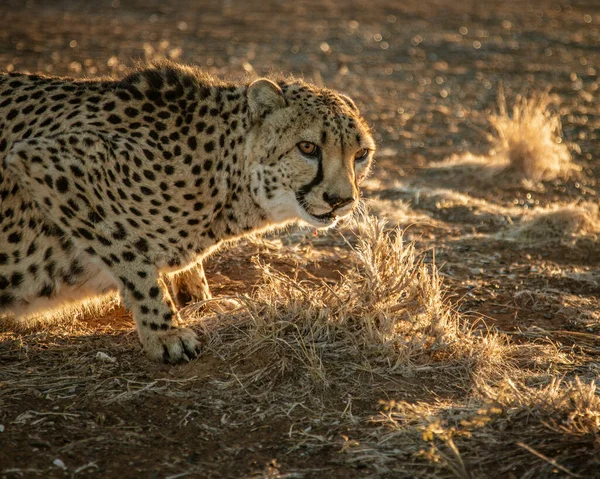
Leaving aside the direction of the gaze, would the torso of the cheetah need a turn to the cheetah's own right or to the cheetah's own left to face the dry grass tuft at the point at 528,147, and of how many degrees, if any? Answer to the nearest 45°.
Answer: approximately 45° to the cheetah's own left

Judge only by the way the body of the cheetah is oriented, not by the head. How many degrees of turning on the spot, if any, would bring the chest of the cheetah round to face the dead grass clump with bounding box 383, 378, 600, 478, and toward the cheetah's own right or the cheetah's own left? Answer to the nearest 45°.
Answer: approximately 45° to the cheetah's own right

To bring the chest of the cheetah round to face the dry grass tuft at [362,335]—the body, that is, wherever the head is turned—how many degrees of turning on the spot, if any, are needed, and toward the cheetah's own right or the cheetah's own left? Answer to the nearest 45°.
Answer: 0° — it already faces it

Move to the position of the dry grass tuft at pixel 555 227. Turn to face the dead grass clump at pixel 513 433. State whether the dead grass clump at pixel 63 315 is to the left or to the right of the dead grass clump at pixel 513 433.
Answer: right

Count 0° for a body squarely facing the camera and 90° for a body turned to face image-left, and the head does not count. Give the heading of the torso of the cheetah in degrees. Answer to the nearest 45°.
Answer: approximately 270°
